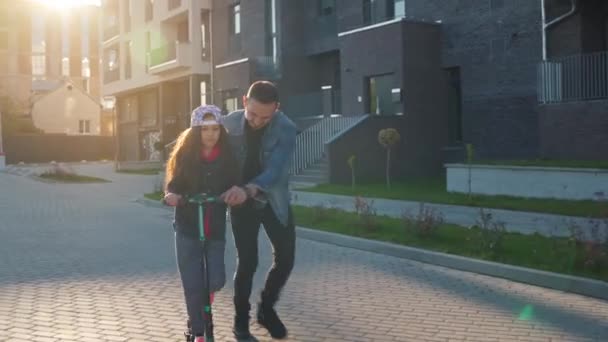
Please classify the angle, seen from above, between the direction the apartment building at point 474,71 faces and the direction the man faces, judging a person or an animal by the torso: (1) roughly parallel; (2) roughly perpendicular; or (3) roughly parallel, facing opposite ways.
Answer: roughly parallel

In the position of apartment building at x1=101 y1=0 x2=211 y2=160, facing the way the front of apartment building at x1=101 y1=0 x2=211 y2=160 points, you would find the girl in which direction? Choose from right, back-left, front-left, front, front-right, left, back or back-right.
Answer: front-left

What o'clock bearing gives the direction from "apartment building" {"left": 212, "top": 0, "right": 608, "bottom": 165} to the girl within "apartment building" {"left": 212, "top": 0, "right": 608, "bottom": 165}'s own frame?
The girl is roughly at 11 o'clock from the apartment building.

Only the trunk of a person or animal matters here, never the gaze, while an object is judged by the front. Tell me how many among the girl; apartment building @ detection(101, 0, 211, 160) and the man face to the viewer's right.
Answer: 0

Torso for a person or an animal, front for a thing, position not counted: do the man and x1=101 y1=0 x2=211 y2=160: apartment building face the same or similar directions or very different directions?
same or similar directions

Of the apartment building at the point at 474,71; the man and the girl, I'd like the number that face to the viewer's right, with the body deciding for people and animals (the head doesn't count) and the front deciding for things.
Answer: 0

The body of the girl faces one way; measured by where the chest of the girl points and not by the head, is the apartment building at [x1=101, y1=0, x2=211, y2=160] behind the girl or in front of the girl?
behind

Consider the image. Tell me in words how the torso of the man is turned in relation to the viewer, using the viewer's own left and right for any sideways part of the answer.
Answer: facing the viewer and to the left of the viewer

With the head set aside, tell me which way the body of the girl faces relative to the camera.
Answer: toward the camera

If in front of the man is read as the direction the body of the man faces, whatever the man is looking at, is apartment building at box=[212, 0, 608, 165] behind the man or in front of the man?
behind

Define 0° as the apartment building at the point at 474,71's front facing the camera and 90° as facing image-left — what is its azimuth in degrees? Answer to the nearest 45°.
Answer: approximately 45°

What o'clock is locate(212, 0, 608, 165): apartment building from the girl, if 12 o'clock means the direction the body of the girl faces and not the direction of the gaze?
The apartment building is roughly at 7 o'clock from the girl.

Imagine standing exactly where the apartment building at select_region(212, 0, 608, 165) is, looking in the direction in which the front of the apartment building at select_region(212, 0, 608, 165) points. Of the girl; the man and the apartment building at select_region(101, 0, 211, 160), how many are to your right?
1
